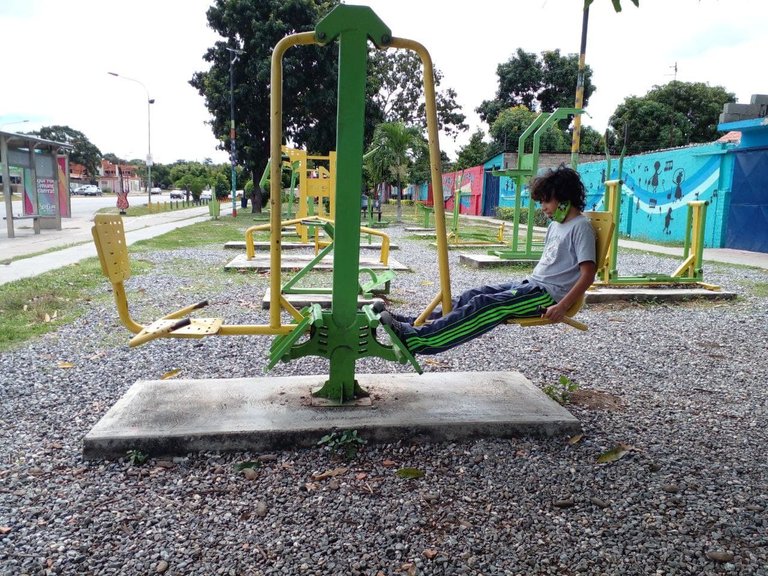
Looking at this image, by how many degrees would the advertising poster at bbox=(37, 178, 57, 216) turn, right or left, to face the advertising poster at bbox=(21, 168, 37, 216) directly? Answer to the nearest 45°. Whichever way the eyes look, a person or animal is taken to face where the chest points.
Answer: approximately 45° to its right

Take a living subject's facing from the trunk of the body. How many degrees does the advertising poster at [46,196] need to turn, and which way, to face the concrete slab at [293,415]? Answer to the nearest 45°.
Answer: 0° — it already faces it

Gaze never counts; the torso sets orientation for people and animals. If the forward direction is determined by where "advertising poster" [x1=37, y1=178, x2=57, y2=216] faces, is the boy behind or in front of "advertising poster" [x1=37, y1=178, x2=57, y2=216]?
in front

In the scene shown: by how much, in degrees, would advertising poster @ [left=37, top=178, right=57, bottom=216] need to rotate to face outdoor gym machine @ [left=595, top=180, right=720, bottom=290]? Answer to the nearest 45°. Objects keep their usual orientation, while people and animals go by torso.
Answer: approximately 45° to its left

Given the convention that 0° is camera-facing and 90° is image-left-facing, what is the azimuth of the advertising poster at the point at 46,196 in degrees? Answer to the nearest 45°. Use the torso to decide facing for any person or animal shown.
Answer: approximately 0°

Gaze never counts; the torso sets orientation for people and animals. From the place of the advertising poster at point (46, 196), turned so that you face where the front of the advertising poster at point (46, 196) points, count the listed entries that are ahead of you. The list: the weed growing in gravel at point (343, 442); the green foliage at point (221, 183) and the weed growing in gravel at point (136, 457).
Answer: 2

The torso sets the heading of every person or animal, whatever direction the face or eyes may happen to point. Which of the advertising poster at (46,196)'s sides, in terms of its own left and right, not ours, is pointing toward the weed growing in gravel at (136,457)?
front

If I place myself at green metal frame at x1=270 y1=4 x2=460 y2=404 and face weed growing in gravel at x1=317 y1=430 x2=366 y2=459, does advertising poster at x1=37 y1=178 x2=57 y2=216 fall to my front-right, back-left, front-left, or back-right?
back-right

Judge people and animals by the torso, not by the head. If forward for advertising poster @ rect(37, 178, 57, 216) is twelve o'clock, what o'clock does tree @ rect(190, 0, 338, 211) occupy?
The tree is roughly at 8 o'clock from the advertising poster.

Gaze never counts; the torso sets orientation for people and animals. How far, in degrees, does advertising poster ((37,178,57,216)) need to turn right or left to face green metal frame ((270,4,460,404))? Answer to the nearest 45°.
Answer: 0° — it already faces it

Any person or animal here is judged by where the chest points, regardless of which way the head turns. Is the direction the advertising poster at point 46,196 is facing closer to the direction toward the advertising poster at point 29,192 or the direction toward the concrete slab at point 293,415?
the concrete slab

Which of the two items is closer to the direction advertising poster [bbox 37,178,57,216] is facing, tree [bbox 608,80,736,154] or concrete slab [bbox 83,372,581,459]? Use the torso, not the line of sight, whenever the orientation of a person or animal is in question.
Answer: the concrete slab
